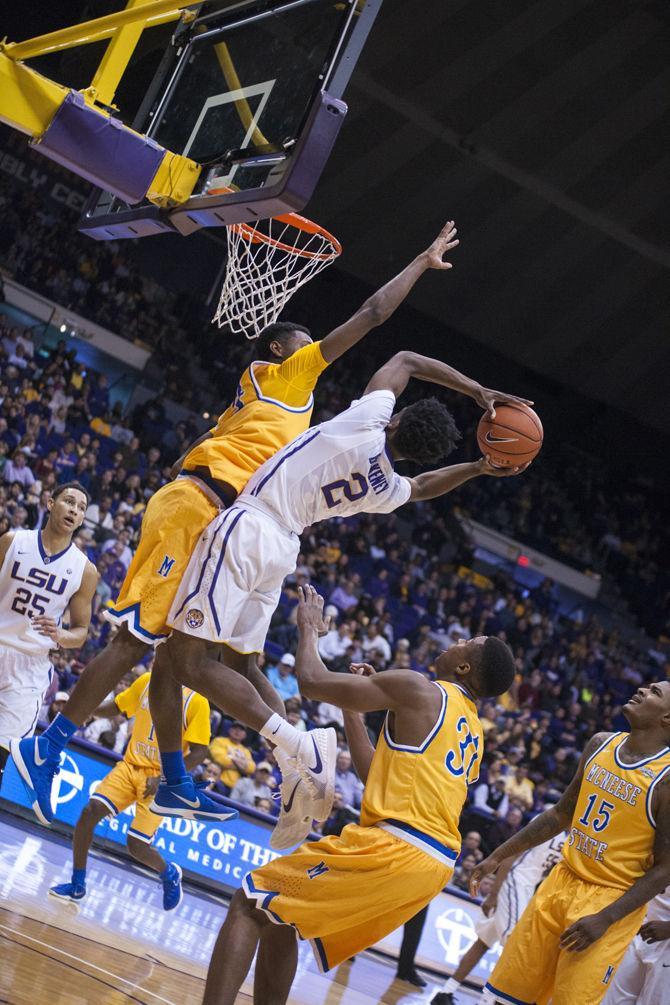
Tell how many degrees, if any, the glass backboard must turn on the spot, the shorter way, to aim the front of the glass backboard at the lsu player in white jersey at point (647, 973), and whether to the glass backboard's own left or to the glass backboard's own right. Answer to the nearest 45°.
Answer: approximately 45° to the glass backboard's own right
